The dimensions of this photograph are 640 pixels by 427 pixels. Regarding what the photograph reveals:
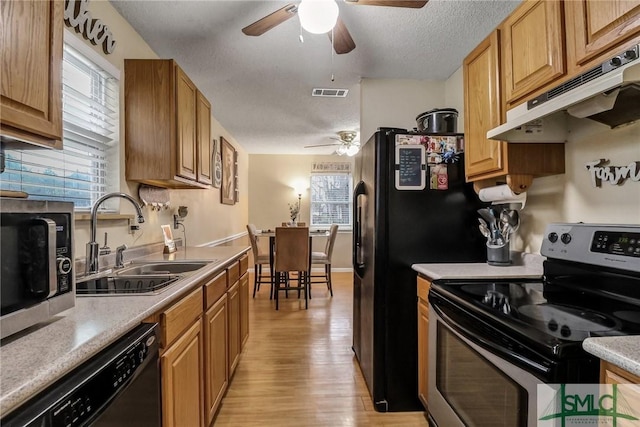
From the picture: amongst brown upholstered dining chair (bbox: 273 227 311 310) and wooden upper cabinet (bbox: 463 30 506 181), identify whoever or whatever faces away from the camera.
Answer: the brown upholstered dining chair

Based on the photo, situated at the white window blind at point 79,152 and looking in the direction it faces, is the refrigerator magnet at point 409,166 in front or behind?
in front

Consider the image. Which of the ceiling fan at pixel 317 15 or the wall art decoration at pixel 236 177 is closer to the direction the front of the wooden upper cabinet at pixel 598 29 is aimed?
the ceiling fan

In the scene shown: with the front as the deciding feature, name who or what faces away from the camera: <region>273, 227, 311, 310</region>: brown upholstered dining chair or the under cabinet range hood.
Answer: the brown upholstered dining chair

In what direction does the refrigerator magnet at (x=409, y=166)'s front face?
toward the camera

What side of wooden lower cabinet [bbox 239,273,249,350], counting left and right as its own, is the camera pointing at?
right

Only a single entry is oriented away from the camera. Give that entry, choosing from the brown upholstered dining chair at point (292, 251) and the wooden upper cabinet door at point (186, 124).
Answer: the brown upholstered dining chair

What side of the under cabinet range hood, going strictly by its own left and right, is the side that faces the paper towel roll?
right

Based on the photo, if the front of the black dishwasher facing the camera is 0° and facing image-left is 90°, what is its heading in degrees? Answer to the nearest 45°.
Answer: approximately 315°

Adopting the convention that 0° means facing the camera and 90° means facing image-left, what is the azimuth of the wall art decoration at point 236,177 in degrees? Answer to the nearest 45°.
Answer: approximately 270°

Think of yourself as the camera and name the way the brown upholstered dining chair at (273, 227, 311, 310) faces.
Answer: facing away from the viewer

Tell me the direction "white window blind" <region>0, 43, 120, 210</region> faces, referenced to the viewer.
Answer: facing the viewer and to the right of the viewer

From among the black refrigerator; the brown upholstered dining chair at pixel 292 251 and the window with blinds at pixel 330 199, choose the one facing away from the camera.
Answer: the brown upholstered dining chair

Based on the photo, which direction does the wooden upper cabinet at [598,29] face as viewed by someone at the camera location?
facing the viewer and to the left of the viewer

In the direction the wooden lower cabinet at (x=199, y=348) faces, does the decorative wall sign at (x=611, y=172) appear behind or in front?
in front

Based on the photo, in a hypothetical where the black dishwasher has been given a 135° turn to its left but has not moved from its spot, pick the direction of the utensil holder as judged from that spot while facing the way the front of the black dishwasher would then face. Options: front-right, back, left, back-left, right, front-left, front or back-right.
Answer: right

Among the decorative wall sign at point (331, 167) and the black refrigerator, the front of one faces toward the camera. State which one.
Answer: the decorative wall sign

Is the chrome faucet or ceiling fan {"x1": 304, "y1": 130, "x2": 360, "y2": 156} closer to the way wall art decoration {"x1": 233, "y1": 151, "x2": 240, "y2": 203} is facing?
the ceiling fan

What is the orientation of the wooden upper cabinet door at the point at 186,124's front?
to the viewer's right

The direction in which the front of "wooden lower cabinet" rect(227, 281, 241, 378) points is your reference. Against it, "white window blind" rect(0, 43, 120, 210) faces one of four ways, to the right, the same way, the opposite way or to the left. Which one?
the same way

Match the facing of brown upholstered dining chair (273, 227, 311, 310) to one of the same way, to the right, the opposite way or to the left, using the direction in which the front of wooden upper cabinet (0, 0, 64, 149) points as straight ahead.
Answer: to the left

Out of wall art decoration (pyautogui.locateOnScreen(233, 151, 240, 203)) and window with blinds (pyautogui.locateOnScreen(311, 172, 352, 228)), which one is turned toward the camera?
the window with blinds

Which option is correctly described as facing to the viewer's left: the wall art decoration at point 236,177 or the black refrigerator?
the black refrigerator
